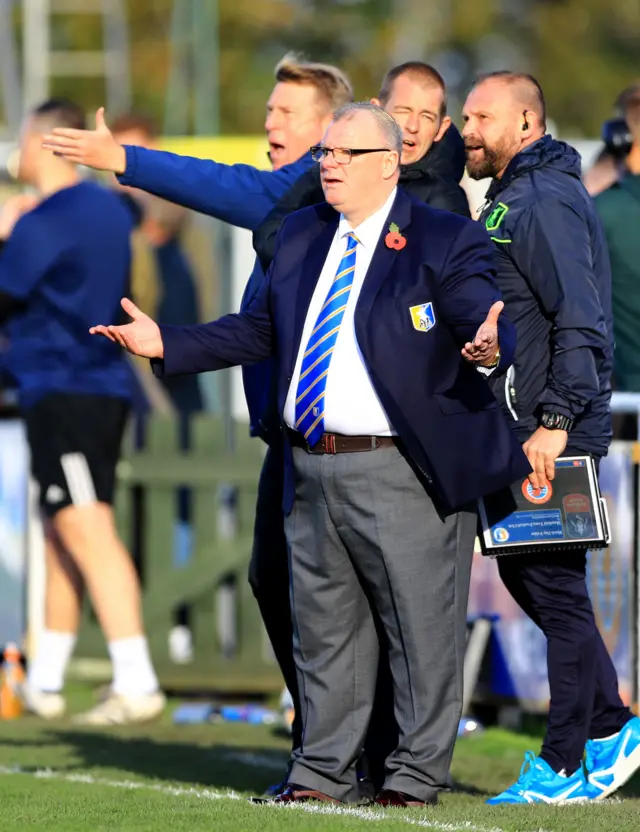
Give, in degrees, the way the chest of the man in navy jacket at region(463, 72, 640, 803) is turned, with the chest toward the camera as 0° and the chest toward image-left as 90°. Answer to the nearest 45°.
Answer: approximately 90°

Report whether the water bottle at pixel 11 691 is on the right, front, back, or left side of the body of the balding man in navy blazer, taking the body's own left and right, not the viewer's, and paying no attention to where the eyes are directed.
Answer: right

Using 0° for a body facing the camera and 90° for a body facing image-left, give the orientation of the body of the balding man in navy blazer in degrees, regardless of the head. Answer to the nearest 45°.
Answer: approximately 45°

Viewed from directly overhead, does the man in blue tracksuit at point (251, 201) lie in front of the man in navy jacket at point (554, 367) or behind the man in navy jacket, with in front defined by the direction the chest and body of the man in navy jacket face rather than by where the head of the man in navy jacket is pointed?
in front
